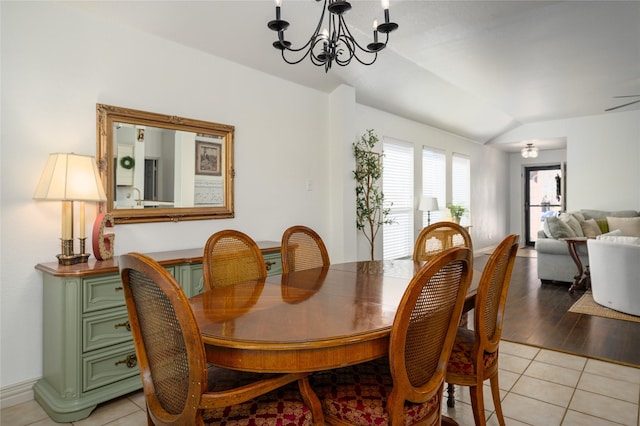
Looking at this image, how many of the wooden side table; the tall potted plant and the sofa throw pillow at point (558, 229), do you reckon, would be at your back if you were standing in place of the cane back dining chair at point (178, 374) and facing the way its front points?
0

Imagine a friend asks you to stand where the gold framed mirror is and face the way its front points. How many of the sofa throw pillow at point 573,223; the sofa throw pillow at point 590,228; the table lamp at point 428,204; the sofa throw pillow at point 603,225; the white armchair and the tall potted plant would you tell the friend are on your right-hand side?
0

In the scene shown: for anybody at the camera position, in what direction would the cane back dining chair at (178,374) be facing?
facing away from the viewer and to the right of the viewer

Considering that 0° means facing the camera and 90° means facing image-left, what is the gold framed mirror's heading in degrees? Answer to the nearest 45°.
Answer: approximately 315°

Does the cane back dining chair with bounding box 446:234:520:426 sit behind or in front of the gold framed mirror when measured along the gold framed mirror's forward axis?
in front

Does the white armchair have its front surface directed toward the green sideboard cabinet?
no

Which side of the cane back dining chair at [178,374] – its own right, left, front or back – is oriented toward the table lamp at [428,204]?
front

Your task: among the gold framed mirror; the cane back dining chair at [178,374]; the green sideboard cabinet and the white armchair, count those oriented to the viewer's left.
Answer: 0

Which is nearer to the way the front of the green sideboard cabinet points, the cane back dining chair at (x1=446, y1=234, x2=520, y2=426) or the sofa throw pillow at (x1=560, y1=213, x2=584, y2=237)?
the cane back dining chair

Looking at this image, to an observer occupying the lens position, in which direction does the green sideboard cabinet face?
facing the viewer and to the right of the viewer

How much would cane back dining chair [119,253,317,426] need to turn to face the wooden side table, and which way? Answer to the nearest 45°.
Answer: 0° — it already faces it

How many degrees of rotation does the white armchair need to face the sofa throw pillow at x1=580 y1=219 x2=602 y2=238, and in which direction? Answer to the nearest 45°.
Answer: approximately 45° to its left

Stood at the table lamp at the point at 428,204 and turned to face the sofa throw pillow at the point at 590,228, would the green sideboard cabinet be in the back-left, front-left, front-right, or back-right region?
back-right

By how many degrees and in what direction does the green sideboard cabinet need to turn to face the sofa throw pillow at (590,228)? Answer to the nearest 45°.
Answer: approximately 45° to its left

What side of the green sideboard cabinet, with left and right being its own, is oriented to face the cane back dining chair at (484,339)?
front

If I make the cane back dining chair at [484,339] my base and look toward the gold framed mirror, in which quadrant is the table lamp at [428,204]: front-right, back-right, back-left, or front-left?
front-right

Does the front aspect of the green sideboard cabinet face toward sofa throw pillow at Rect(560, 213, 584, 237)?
no

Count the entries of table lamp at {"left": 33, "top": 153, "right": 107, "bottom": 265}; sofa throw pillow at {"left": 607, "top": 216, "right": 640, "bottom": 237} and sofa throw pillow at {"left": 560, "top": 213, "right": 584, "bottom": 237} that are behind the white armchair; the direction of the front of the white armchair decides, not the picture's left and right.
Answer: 1

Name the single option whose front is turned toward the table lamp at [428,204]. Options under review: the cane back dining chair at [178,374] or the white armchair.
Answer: the cane back dining chair

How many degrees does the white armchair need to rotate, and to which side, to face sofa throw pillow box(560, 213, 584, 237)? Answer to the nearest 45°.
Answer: approximately 45° to its left

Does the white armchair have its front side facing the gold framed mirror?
no
